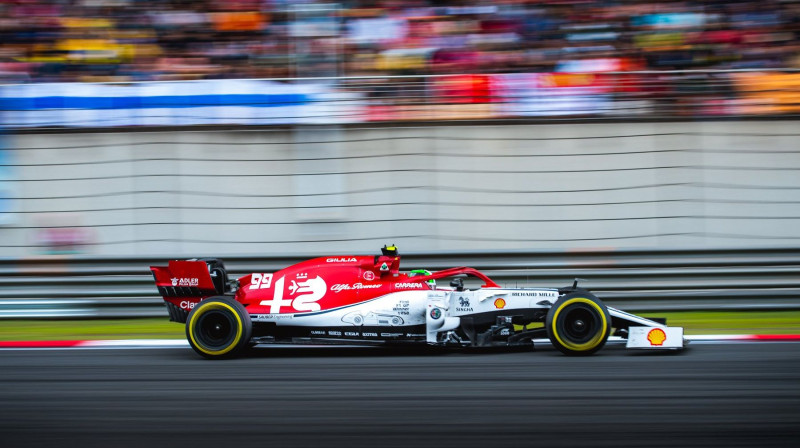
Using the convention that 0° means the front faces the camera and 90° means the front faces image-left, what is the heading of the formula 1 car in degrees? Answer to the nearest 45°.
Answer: approximately 270°
